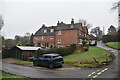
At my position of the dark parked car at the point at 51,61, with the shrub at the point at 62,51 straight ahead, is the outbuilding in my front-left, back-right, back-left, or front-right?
front-left

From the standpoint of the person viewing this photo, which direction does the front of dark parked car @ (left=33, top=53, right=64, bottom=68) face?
facing away from the viewer and to the left of the viewer

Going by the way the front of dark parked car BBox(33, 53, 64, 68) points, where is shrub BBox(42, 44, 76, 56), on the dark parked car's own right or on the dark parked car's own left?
on the dark parked car's own right

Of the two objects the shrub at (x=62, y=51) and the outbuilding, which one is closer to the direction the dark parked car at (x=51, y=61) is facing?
the outbuilding

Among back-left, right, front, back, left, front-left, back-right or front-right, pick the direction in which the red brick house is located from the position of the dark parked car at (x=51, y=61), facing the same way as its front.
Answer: front-right

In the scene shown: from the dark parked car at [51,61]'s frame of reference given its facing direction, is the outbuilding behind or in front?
in front
